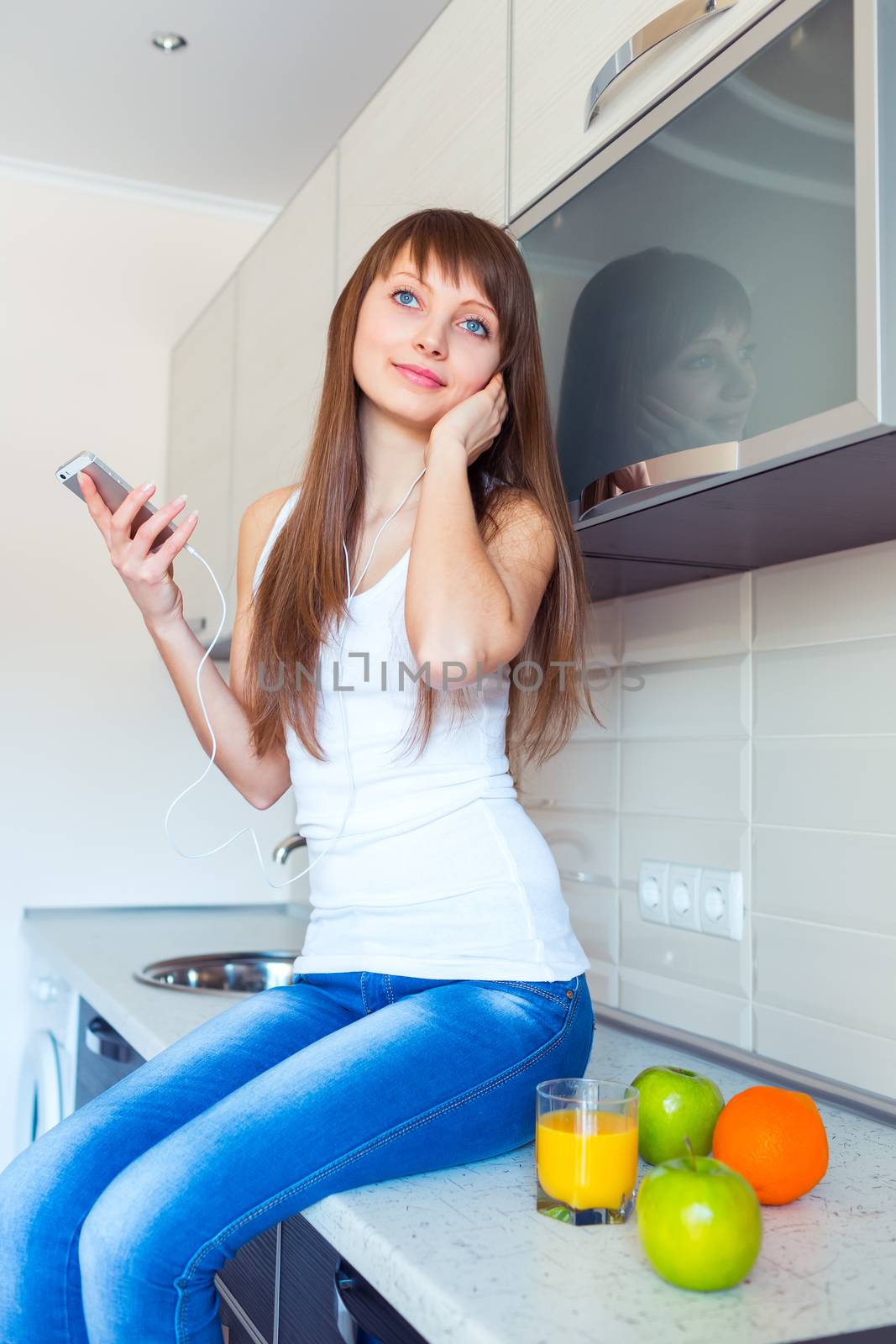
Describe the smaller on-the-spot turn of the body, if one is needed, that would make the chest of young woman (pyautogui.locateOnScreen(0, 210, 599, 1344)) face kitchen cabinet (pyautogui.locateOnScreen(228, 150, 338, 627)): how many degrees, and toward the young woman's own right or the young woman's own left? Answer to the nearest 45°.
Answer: approximately 135° to the young woman's own right

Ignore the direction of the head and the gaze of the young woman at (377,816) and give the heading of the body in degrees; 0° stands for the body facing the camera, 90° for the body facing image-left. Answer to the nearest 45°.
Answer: approximately 45°

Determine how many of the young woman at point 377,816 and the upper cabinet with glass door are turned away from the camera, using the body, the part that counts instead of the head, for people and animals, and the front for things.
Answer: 0
